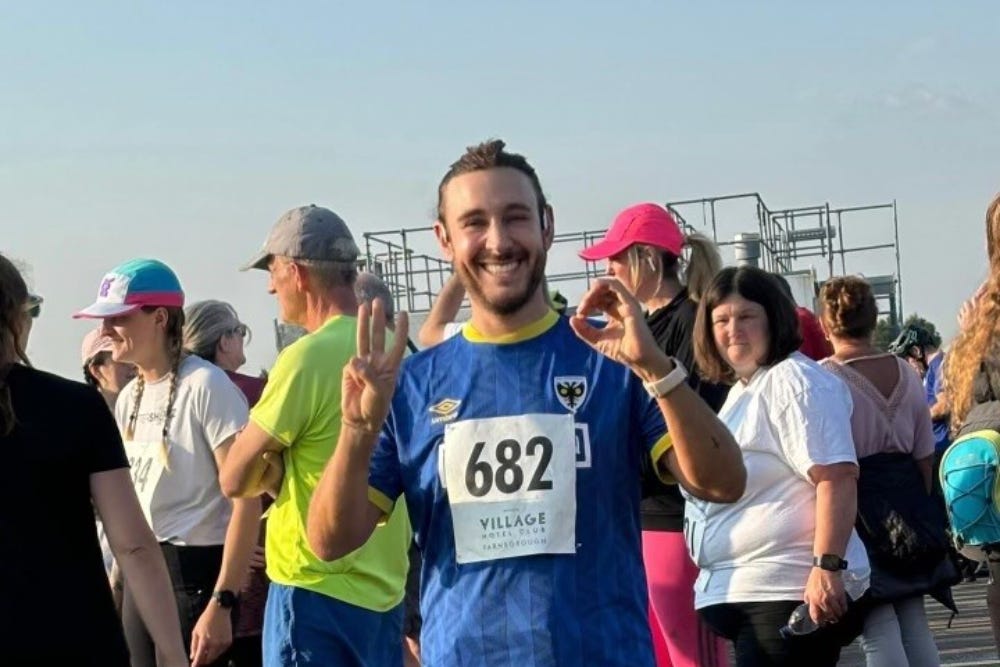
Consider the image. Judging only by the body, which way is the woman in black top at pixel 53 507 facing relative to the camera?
away from the camera

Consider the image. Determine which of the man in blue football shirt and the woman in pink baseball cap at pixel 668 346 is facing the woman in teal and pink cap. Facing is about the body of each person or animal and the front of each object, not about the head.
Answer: the woman in pink baseball cap

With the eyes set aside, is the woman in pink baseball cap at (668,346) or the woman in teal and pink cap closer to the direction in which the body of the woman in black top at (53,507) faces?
the woman in teal and pink cap

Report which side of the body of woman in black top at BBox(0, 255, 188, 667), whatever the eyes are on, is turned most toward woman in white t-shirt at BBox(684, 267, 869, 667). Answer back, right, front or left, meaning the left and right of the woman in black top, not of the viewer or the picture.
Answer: right

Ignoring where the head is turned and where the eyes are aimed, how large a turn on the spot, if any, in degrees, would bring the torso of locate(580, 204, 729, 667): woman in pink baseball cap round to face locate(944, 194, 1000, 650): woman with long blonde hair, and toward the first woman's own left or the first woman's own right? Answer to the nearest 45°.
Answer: approximately 135° to the first woman's own left

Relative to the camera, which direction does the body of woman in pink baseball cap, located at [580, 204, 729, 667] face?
to the viewer's left
